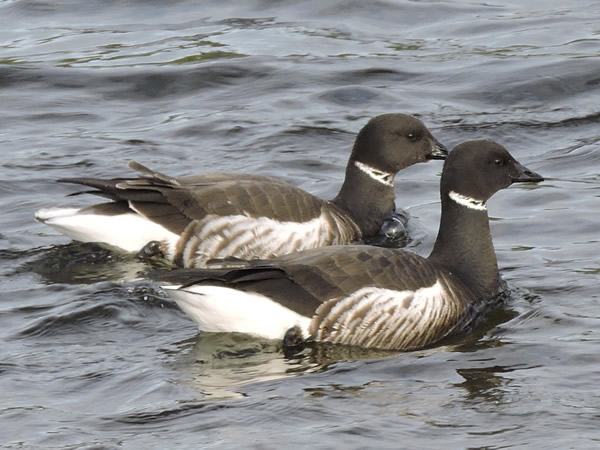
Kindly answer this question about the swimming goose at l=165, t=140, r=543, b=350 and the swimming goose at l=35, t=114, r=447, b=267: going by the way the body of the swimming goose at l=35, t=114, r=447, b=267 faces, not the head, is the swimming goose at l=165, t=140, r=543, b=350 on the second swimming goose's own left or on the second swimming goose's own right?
on the second swimming goose's own right

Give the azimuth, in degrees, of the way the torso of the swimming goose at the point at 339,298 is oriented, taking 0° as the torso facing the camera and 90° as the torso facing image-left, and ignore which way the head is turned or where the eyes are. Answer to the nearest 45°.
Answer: approximately 270°

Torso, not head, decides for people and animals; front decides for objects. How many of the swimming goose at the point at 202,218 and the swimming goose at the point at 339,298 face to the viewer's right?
2

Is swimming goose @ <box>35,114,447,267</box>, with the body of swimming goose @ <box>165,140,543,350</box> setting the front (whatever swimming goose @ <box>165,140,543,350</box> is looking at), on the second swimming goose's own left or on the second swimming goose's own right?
on the second swimming goose's own left

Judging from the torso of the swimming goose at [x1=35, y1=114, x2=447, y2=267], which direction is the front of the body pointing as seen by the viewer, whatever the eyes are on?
to the viewer's right
